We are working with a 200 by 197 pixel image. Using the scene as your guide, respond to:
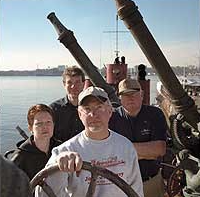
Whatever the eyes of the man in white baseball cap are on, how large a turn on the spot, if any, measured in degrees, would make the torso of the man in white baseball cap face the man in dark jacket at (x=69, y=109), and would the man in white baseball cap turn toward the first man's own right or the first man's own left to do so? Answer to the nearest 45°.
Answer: approximately 180°

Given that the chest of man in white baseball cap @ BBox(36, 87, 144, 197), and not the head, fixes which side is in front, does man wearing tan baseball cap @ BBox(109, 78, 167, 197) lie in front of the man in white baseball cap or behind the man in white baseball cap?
behind

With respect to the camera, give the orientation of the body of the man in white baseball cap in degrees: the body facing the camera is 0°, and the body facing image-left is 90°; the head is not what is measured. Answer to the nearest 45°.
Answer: approximately 0°
